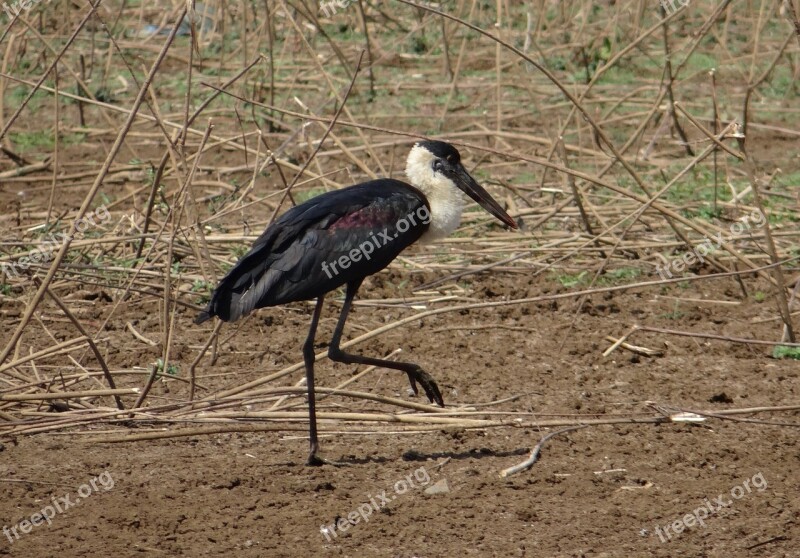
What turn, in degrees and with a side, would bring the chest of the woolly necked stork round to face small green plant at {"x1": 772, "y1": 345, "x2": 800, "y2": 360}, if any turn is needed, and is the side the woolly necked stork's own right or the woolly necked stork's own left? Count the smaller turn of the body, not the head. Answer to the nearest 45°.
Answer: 0° — it already faces it

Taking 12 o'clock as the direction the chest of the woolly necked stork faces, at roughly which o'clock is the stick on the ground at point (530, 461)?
The stick on the ground is roughly at 1 o'clock from the woolly necked stork.

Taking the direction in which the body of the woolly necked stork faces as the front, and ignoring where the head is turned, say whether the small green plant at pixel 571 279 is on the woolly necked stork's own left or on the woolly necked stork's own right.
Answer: on the woolly necked stork's own left

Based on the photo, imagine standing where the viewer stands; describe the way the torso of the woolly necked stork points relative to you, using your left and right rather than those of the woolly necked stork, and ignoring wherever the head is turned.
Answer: facing to the right of the viewer

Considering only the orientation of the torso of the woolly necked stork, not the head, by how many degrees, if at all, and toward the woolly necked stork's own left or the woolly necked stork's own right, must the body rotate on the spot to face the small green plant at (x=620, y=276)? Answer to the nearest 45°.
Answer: approximately 45° to the woolly necked stork's own left
